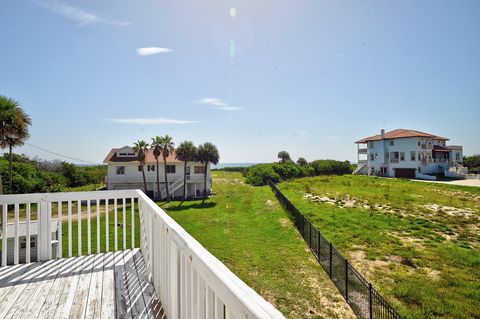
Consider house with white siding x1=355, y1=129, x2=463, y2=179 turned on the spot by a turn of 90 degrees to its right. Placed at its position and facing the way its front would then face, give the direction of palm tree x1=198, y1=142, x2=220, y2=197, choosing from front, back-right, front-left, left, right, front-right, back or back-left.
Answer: front

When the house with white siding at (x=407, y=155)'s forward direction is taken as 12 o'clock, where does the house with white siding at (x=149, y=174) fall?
the house with white siding at (x=149, y=174) is roughly at 3 o'clock from the house with white siding at (x=407, y=155).

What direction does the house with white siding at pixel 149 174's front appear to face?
toward the camera

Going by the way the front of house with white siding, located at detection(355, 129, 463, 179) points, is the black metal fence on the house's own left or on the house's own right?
on the house's own right

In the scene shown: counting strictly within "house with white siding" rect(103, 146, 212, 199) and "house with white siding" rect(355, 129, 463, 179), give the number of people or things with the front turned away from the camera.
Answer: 0

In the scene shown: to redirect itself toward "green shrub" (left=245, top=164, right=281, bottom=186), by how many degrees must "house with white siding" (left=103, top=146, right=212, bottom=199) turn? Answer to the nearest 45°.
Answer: approximately 90° to its left

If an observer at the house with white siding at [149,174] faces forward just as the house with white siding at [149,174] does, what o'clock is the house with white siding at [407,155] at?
the house with white siding at [407,155] is roughly at 9 o'clock from the house with white siding at [149,174].

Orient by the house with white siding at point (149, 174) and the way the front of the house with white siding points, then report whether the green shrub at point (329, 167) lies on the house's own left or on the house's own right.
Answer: on the house's own left

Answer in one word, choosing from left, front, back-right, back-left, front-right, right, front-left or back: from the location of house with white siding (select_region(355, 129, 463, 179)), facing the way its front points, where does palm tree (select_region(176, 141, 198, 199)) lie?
right
